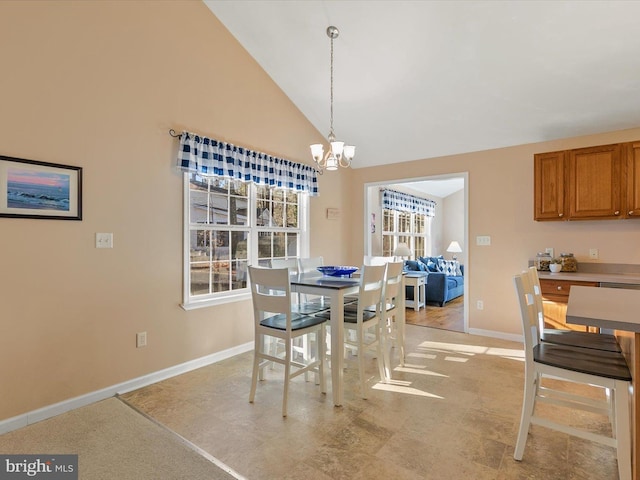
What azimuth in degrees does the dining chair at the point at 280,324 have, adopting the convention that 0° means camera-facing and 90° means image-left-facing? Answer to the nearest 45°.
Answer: approximately 225°

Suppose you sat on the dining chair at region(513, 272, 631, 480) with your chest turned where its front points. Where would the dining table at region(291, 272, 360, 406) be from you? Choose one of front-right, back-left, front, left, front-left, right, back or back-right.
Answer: back

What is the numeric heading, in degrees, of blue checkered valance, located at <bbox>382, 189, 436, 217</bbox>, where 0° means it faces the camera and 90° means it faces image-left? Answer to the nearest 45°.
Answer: approximately 315°

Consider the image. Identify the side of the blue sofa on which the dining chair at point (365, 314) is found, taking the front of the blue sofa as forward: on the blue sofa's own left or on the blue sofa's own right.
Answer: on the blue sofa's own right

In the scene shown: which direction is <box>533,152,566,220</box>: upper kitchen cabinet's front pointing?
toward the camera

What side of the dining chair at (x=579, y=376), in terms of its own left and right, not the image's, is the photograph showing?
right

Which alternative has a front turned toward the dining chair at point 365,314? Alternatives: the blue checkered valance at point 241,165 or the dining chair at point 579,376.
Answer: the blue checkered valance

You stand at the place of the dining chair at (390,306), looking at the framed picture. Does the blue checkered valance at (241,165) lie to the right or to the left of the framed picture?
right

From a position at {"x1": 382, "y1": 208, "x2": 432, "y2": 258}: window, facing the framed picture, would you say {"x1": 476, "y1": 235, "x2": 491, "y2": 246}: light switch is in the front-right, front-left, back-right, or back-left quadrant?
front-left

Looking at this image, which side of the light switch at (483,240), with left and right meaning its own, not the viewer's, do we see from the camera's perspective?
front

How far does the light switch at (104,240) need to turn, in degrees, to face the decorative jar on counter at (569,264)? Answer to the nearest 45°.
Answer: approximately 90° to its left

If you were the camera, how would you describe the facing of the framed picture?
facing the viewer and to the right of the viewer

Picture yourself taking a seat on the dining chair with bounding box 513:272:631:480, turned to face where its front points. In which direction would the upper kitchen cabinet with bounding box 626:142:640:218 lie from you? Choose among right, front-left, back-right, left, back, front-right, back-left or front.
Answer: left

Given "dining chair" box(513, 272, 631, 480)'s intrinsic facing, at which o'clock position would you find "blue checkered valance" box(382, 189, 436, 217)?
The blue checkered valance is roughly at 8 o'clock from the dining chair.

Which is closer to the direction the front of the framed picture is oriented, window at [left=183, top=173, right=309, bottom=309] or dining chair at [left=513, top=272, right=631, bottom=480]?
the dining chair

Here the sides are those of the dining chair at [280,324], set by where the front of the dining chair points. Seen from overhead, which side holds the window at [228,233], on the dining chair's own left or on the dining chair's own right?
on the dining chair's own left

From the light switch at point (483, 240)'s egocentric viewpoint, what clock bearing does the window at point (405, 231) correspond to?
The window is roughly at 5 o'clock from the light switch.
